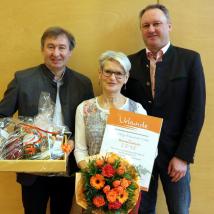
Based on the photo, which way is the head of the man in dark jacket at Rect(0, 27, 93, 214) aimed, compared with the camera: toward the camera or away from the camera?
toward the camera

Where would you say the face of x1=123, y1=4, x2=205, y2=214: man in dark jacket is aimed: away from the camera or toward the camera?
toward the camera

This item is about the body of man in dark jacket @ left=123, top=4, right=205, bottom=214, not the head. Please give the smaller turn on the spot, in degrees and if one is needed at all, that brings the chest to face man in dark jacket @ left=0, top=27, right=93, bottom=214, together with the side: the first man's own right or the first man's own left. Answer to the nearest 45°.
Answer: approximately 45° to the first man's own right

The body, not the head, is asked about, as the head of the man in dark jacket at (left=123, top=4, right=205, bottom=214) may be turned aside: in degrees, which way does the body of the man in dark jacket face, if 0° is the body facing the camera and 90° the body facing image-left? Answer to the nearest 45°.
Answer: approximately 45°
